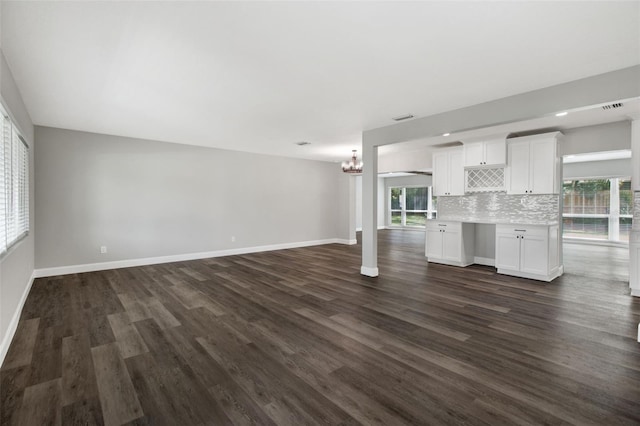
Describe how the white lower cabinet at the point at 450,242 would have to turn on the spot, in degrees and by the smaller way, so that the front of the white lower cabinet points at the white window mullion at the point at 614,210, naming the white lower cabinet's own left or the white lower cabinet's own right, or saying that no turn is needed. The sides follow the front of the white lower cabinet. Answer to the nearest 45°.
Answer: approximately 180°

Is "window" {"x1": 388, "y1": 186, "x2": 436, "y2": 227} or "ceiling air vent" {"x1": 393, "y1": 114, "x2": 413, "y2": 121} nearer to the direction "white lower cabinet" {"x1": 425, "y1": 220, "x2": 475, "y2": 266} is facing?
the ceiling air vent

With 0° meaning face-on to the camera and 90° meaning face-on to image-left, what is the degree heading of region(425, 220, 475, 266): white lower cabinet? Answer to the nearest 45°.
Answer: approximately 45°

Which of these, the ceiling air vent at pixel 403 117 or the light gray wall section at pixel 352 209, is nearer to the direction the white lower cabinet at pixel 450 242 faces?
the ceiling air vent

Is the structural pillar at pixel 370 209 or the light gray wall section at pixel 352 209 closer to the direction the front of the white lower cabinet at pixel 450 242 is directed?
the structural pillar

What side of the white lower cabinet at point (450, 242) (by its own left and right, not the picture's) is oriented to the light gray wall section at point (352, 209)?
right
